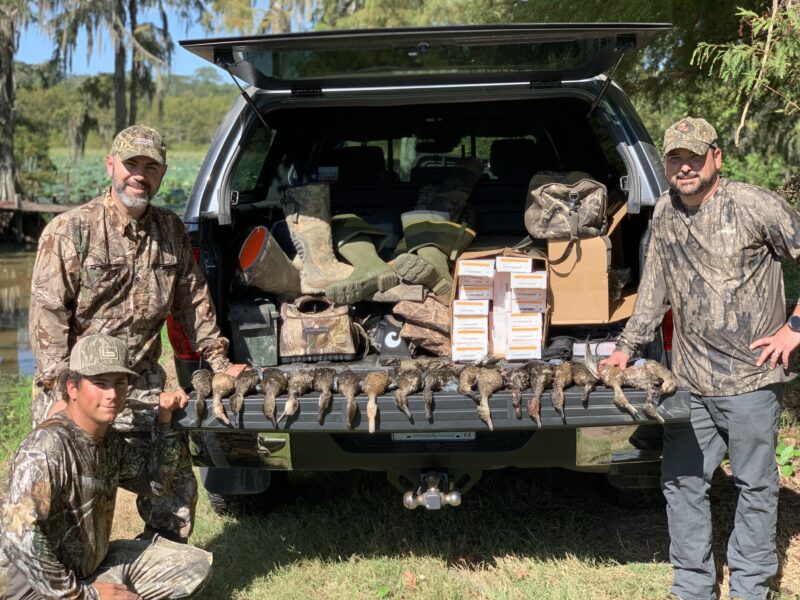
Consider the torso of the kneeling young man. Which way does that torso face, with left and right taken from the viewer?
facing the viewer and to the right of the viewer

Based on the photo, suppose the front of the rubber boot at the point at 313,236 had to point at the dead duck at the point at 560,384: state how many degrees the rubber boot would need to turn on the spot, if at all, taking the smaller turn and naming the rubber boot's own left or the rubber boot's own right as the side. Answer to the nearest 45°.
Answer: approximately 45° to the rubber boot's own right

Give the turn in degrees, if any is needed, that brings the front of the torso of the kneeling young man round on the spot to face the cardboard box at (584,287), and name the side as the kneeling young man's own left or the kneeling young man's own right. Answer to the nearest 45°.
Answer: approximately 45° to the kneeling young man's own left

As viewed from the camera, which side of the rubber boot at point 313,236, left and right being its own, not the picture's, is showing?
right

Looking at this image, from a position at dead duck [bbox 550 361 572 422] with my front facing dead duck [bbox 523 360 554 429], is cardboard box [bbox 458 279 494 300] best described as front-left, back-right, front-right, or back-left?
front-right

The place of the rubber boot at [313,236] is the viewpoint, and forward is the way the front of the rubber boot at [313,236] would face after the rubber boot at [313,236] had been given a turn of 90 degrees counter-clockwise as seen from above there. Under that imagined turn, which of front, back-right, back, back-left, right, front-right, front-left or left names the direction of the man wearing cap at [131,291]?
back-left

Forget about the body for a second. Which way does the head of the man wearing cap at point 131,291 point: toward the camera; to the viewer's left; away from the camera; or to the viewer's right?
toward the camera

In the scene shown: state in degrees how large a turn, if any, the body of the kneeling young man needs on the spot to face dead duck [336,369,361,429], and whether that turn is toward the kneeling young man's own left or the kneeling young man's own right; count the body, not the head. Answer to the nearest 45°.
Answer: approximately 45° to the kneeling young man's own left

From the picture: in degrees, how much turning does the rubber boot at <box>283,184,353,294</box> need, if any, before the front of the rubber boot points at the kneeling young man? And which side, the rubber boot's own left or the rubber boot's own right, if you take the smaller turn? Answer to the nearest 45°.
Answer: approximately 135° to the rubber boot's own right
